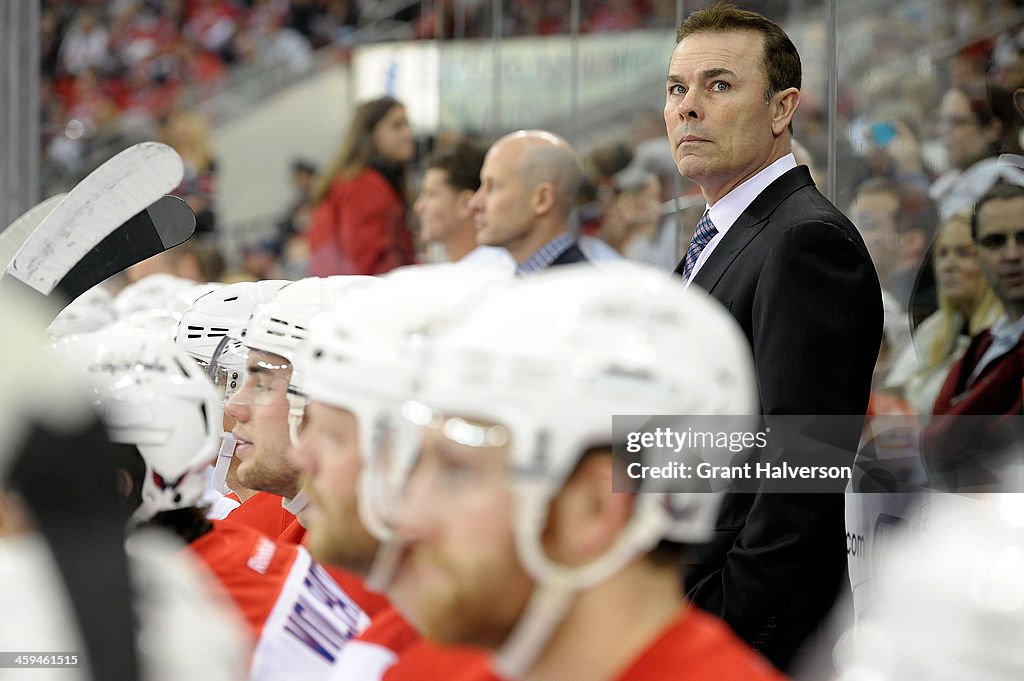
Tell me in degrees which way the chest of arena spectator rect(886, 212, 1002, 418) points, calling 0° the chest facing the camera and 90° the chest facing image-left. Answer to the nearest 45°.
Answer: approximately 45°

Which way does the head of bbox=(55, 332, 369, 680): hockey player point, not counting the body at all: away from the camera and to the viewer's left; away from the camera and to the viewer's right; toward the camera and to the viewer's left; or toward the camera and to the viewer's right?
away from the camera and to the viewer's left

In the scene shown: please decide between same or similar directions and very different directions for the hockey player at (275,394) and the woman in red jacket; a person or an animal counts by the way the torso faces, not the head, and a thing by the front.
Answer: very different directions

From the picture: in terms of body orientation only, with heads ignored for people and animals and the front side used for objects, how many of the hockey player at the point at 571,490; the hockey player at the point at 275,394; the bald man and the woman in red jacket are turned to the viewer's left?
3

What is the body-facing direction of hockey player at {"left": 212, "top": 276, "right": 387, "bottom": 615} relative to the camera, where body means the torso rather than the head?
to the viewer's left

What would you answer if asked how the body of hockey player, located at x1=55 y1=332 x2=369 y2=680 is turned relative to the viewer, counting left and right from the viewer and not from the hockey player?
facing away from the viewer and to the left of the viewer

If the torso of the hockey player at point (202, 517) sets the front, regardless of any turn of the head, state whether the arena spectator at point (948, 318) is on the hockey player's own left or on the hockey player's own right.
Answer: on the hockey player's own right

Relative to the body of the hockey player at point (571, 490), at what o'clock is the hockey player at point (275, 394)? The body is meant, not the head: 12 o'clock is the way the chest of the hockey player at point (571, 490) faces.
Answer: the hockey player at point (275, 394) is roughly at 2 o'clock from the hockey player at point (571, 490).

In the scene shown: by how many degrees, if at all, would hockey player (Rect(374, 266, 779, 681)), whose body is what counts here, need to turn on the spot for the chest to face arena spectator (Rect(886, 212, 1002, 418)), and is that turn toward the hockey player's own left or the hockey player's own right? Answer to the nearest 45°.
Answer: approximately 90° to the hockey player's own right

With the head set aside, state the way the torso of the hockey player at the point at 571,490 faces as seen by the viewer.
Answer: to the viewer's left

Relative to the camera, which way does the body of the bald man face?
to the viewer's left

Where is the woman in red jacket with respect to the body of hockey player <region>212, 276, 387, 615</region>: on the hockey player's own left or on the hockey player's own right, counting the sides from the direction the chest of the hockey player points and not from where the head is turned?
on the hockey player's own right

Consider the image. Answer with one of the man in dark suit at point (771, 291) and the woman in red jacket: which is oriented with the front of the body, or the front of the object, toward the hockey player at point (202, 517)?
the man in dark suit

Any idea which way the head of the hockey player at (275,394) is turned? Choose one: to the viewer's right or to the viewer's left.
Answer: to the viewer's left
